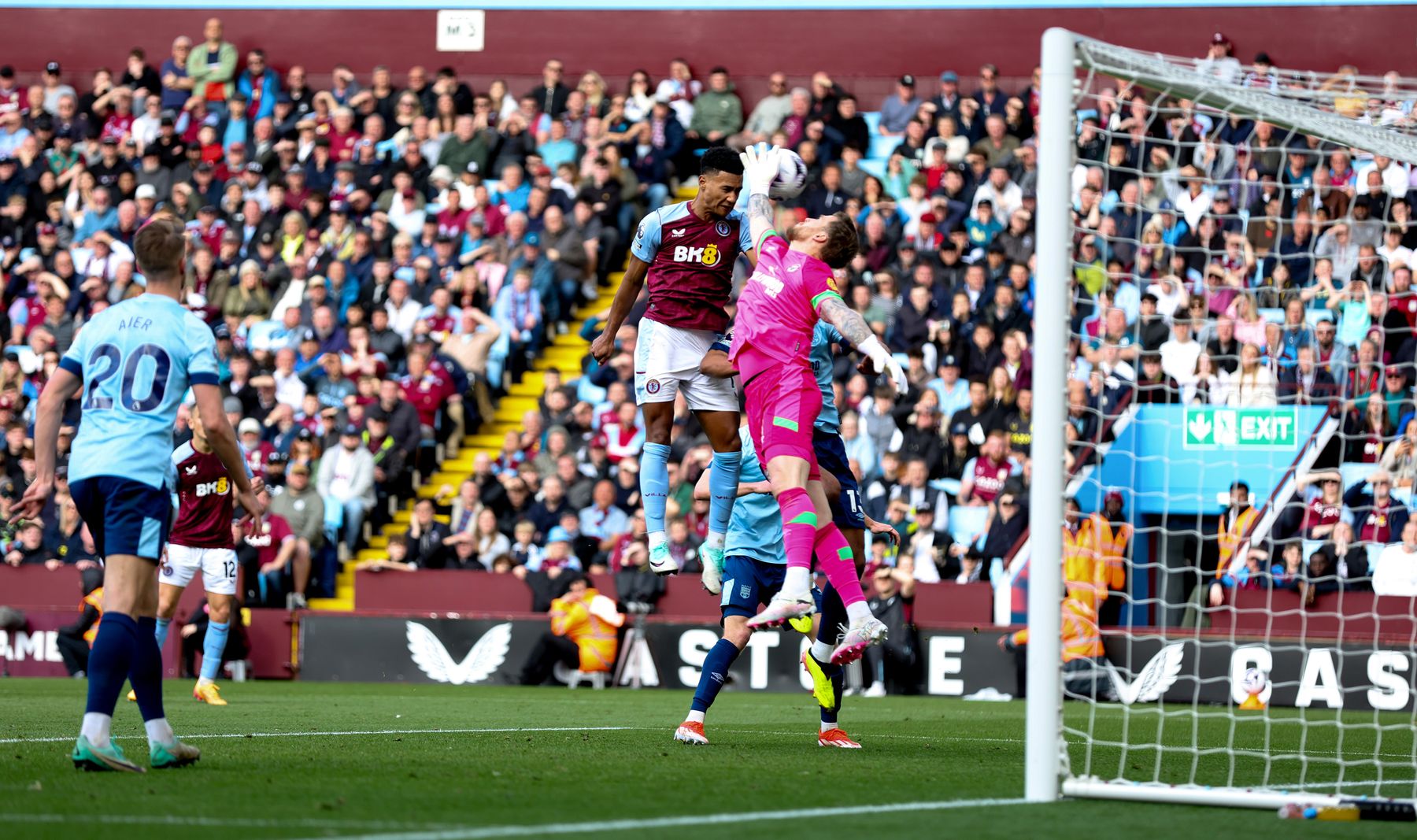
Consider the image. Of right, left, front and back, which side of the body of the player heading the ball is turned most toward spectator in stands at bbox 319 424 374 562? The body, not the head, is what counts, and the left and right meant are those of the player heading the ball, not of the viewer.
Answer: back

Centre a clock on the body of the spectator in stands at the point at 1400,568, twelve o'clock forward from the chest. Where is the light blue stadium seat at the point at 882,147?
The light blue stadium seat is roughly at 5 o'clock from the spectator in stands.

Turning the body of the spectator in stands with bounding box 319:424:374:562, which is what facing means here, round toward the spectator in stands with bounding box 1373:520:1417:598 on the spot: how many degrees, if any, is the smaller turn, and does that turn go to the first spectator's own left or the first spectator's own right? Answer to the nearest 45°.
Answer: approximately 45° to the first spectator's own left

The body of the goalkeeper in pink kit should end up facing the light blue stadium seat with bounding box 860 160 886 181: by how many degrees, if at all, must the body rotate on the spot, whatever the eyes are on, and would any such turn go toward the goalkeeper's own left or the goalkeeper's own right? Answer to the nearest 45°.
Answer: approximately 135° to the goalkeeper's own right

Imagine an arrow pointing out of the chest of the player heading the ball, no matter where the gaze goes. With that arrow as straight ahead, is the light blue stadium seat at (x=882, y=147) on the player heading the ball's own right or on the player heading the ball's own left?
on the player heading the ball's own left

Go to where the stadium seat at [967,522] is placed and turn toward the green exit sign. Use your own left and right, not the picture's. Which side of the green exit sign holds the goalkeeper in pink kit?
right

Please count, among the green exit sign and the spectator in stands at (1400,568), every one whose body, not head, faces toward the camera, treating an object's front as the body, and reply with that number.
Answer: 2

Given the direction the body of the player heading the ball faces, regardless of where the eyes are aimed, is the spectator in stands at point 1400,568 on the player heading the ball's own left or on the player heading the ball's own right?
on the player heading the ball's own left

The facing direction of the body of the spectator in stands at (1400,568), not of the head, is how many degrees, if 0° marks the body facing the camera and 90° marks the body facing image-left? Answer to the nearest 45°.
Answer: approximately 0°

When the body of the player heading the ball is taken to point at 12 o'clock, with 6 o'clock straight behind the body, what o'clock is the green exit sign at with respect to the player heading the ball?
The green exit sign is roughly at 7 o'clock from the player heading the ball.

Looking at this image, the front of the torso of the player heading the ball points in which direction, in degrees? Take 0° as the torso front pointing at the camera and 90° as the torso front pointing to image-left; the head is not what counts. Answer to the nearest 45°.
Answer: approximately 315°

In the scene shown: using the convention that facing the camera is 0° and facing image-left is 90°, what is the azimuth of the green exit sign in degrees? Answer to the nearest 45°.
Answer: approximately 0°
